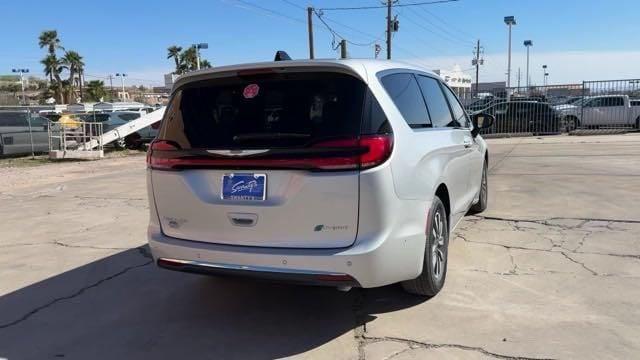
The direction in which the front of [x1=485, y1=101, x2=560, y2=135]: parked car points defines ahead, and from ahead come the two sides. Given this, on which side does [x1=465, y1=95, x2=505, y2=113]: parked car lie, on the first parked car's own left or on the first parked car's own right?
on the first parked car's own right

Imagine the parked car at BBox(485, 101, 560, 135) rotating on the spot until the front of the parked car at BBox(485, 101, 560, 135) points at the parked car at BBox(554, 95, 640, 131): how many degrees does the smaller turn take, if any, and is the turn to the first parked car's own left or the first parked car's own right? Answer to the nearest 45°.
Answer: approximately 180°

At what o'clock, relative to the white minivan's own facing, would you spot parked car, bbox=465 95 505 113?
The parked car is roughly at 11 o'clock from the white minivan.

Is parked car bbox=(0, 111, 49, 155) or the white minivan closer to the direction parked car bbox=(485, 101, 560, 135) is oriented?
the parked car

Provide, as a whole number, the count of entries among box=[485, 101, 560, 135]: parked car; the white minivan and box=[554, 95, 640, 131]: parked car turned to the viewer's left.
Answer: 2

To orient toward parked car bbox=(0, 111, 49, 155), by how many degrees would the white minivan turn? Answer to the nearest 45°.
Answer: approximately 90° to its left

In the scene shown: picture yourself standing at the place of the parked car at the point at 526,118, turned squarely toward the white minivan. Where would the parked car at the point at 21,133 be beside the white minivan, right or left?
right

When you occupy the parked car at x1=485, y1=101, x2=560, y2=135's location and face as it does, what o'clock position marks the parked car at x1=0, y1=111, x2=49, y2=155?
the parked car at x1=0, y1=111, x2=49, y2=155 is roughly at 11 o'clock from the parked car at x1=485, y1=101, x2=560, y2=135.

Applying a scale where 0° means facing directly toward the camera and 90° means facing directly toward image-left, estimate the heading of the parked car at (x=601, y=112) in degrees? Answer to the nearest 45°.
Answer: approximately 90°

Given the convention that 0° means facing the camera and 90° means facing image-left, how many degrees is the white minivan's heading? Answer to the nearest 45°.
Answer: approximately 225°

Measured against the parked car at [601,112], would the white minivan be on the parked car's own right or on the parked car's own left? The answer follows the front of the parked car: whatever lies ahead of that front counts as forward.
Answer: on the parked car's own left

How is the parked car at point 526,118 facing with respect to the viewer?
to the viewer's left

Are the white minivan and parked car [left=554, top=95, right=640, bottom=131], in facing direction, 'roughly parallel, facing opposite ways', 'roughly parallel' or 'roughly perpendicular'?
roughly perpendicular
